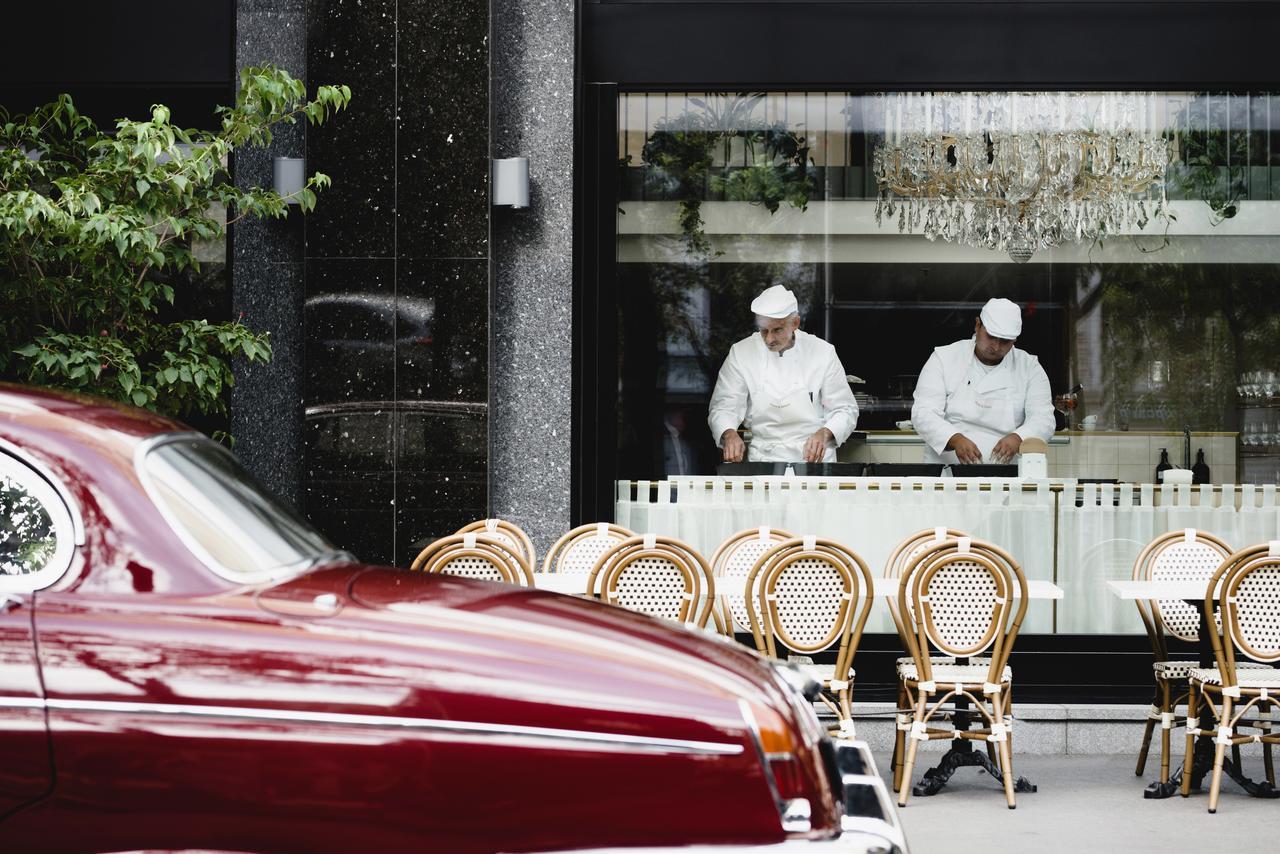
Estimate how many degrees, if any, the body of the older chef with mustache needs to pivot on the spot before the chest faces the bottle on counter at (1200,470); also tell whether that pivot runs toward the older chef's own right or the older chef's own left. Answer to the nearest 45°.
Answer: approximately 90° to the older chef's own left

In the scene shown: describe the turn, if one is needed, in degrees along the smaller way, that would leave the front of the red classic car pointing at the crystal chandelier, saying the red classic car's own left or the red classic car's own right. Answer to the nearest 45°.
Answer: approximately 135° to the red classic car's own right

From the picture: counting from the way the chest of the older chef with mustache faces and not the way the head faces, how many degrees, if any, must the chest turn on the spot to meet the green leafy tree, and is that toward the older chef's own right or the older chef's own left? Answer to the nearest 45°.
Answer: approximately 45° to the older chef's own right

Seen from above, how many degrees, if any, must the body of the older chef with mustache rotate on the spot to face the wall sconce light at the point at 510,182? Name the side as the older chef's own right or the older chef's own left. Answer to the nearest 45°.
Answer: approximately 45° to the older chef's own right

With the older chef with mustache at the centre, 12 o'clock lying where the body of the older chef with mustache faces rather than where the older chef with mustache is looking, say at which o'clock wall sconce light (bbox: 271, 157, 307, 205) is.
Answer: The wall sconce light is roughly at 2 o'clock from the older chef with mustache.

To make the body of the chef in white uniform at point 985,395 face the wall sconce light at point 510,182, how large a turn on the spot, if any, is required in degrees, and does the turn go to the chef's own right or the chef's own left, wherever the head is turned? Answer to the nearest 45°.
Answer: approximately 45° to the chef's own right

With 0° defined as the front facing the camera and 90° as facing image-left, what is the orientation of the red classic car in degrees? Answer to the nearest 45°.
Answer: approximately 90°

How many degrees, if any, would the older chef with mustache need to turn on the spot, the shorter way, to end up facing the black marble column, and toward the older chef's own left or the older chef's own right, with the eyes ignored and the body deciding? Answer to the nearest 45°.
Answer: approximately 45° to the older chef's own right

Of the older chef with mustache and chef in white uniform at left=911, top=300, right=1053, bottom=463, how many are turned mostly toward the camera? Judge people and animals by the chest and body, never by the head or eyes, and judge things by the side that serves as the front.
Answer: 2

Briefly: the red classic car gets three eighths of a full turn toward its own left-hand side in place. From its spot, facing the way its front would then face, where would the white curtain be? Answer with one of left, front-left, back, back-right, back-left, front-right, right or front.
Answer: left

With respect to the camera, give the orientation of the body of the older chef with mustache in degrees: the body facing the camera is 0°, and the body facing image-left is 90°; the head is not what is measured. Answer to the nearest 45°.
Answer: approximately 0°
